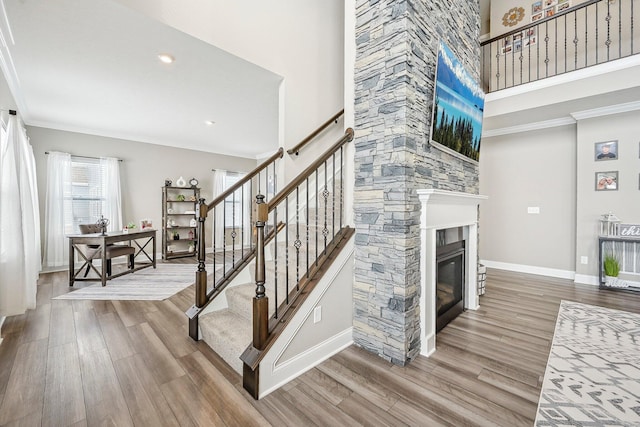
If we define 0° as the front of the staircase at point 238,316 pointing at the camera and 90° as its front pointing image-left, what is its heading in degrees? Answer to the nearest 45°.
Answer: approximately 45°

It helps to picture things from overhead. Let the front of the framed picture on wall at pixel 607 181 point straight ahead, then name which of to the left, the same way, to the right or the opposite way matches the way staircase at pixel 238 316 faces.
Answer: the same way

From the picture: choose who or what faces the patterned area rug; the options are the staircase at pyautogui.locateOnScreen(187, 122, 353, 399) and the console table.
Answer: the console table

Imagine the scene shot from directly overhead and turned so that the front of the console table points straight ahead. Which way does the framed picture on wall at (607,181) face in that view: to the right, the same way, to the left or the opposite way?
the same way

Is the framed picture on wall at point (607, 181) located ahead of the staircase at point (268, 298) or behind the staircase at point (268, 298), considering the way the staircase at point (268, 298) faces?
behind

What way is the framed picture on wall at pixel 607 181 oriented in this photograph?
toward the camera

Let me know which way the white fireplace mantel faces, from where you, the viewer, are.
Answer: facing the viewer and to the right of the viewer

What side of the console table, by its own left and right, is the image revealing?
front
